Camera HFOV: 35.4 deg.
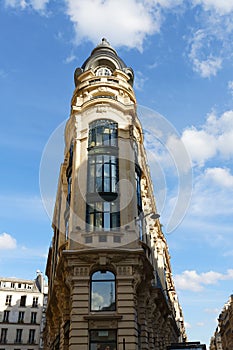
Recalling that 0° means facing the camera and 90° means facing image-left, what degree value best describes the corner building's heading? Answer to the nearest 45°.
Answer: approximately 0°
